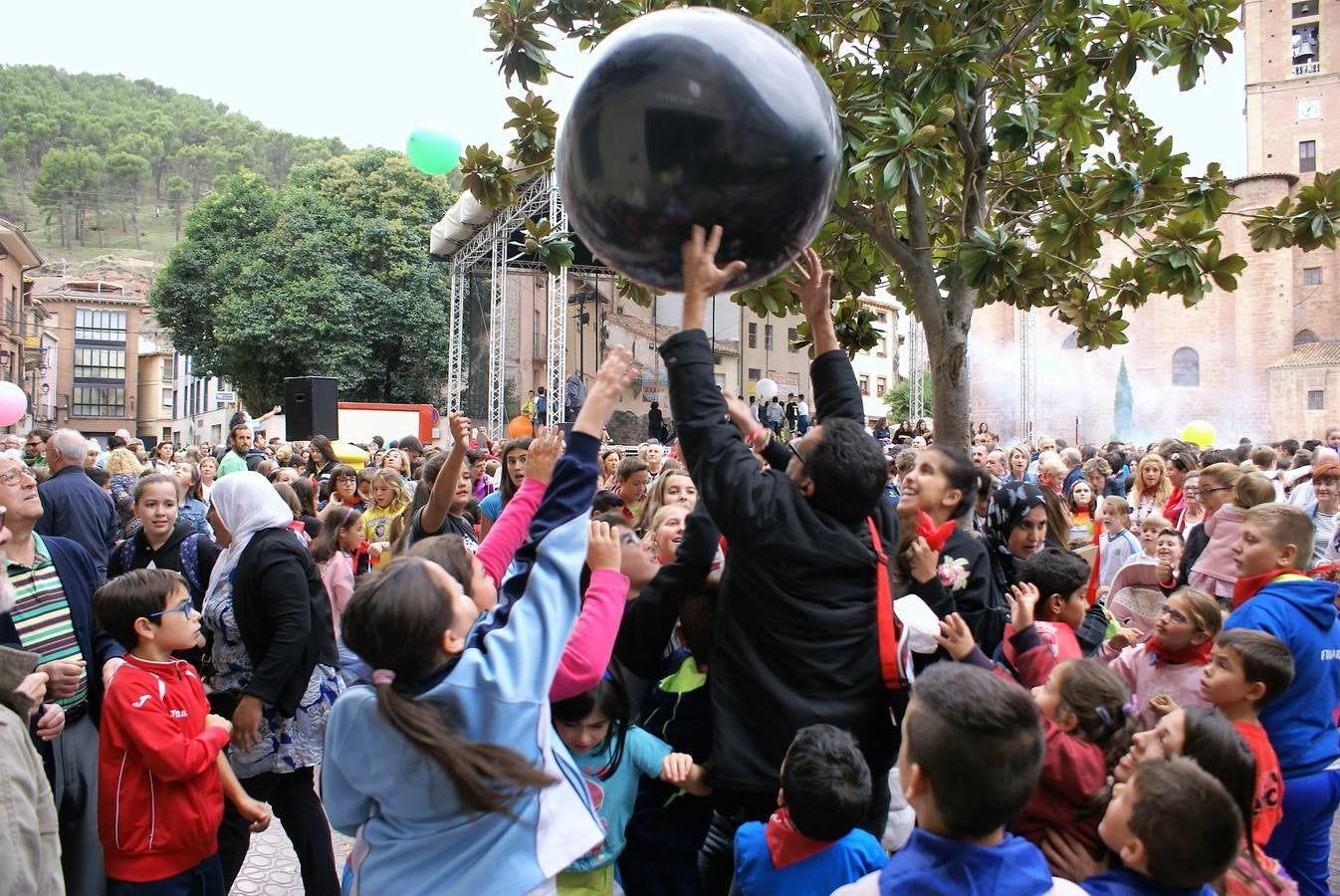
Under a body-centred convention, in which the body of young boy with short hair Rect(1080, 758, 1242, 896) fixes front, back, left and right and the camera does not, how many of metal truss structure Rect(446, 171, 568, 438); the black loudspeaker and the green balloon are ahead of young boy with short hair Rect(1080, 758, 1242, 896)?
3

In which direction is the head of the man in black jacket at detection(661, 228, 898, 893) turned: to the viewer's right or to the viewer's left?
to the viewer's left

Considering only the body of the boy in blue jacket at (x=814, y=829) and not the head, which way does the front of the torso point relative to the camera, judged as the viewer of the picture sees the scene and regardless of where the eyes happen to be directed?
away from the camera

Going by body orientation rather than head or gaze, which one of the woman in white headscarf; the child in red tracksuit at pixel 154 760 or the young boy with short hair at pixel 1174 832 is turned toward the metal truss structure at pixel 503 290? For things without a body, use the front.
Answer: the young boy with short hair

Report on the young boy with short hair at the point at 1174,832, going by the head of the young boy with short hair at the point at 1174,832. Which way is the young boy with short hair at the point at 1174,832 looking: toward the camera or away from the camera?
away from the camera

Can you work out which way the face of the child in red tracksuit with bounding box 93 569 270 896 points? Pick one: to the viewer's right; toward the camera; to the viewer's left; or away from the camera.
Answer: to the viewer's right

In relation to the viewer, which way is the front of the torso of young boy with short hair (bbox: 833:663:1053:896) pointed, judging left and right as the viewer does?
facing away from the viewer and to the left of the viewer

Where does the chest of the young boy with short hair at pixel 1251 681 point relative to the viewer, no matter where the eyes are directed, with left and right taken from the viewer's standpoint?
facing to the left of the viewer

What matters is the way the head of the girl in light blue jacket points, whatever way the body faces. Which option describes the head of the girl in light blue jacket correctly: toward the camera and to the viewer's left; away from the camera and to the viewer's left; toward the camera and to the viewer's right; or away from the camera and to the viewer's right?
away from the camera and to the viewer's right

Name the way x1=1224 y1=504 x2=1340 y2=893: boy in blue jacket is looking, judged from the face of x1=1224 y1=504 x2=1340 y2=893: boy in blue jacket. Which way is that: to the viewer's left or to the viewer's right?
to the viewer's left

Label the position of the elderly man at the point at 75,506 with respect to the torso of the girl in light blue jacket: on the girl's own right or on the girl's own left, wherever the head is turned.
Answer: on the girl's own left
